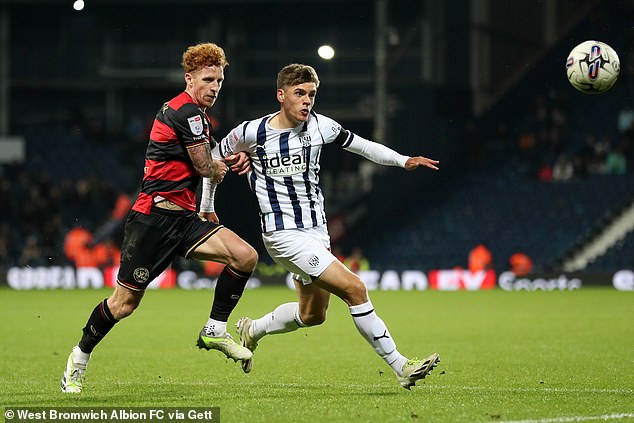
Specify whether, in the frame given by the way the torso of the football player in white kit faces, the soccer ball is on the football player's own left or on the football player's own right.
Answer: on the football player's own left

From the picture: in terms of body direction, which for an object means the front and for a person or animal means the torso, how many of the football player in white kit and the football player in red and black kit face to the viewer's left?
0

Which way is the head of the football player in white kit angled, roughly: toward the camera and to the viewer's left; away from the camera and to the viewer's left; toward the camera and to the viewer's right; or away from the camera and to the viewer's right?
toward the camera and to the viewer's right

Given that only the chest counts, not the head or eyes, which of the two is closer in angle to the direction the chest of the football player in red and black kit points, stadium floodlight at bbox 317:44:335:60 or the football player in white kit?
the football player in white kit

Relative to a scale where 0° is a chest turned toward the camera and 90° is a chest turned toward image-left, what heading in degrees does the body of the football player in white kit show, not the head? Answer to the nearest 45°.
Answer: approximately 315°

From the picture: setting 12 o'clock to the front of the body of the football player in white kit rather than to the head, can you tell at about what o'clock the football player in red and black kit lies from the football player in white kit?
The football player in red and black kit is roughly at 4 o'clock from the football player in white kit.

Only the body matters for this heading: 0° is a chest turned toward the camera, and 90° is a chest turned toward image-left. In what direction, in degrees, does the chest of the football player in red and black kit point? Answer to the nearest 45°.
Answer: approximately 270°

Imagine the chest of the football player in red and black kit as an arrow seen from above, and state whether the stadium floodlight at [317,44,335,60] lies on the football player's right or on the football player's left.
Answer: on the football player's left

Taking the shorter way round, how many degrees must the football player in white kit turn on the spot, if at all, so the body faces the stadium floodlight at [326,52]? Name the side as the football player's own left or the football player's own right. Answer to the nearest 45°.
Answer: approximately 135° to the football player's own left
